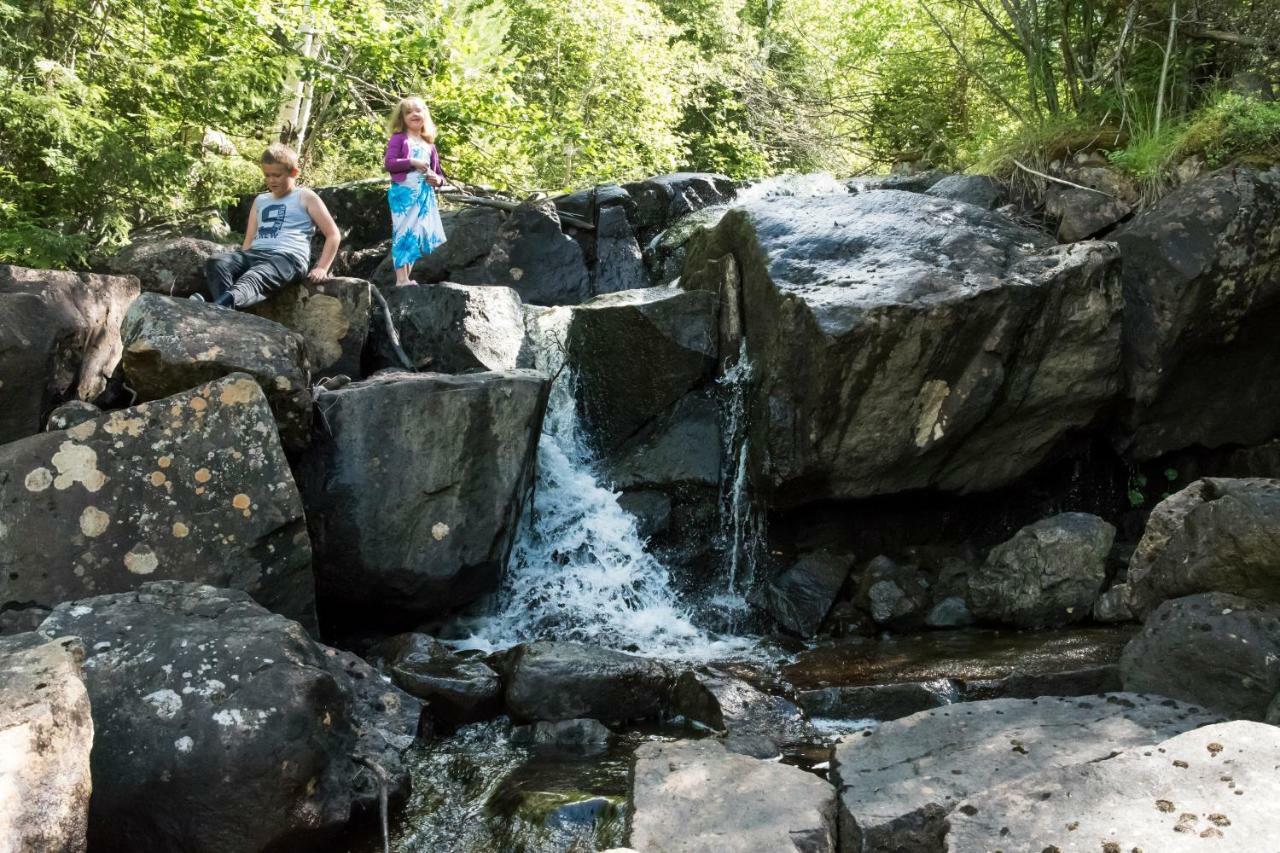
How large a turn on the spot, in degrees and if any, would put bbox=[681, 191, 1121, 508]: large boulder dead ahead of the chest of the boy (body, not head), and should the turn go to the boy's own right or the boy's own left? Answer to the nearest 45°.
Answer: approximately 90° to the boy's own left

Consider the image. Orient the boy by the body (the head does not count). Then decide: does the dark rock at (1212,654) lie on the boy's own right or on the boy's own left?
on the boy's own left

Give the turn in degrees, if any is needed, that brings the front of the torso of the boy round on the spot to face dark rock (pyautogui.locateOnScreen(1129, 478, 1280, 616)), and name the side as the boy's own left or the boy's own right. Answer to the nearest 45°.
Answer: approximately 90° to the boy's own left

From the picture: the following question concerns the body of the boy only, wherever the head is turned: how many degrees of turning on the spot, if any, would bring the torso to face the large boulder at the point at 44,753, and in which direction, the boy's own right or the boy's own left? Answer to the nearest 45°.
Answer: approximately 45° to the boy's own left

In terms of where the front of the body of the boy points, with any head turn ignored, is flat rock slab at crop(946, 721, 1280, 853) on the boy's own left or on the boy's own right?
on the boy's own left

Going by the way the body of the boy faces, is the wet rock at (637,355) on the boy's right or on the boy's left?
on the boy's left

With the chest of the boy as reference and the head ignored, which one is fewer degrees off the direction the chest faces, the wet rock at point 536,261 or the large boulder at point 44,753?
the large boulder

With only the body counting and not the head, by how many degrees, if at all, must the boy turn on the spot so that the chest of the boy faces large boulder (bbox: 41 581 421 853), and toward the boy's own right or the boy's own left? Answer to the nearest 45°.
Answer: approximately 45° to the boy's own left

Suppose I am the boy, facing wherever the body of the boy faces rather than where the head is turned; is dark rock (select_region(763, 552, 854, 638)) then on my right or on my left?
on my left

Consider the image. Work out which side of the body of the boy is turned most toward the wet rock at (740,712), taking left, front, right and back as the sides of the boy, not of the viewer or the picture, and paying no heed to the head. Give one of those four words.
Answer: left

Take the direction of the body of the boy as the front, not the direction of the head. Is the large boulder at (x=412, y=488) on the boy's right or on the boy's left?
on the boy's left

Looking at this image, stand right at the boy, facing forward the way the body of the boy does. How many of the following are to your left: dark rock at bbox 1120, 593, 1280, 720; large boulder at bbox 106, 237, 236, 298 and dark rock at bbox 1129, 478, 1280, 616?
2

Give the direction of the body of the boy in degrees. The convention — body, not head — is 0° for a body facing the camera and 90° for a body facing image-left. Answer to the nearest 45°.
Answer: approximately 45°
